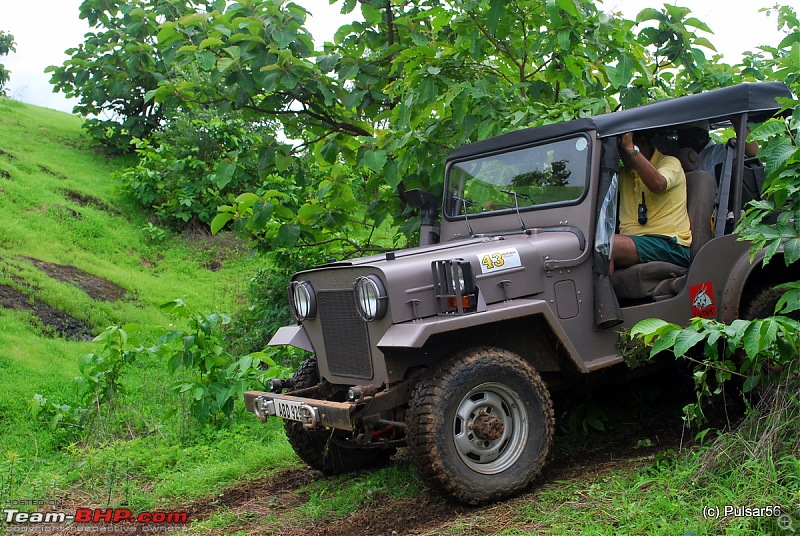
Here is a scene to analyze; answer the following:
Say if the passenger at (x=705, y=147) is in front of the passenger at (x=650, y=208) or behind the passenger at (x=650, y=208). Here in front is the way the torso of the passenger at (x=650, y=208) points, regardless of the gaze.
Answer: behind

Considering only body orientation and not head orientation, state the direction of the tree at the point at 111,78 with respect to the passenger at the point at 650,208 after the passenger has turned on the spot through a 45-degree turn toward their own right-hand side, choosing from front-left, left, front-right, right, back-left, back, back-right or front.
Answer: front-right

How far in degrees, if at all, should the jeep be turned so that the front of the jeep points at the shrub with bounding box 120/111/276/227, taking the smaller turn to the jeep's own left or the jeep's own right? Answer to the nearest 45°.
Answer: approximately 90° to the jeep's own right

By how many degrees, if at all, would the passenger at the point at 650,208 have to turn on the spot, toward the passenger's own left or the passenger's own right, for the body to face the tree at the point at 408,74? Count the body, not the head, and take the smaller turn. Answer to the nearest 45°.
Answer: approximately 90° to the passenger's own right

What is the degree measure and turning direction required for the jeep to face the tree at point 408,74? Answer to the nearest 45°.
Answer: approximately 135° to its right

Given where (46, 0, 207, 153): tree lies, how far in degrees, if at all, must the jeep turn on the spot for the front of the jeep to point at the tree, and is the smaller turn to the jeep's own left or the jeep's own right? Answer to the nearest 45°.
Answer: approximately 90° to the jeep's own right

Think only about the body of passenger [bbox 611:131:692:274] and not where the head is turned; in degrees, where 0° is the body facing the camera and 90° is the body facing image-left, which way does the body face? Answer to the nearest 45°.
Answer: approximately 45°

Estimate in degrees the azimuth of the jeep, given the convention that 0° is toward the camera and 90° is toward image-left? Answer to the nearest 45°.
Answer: approximately 45°

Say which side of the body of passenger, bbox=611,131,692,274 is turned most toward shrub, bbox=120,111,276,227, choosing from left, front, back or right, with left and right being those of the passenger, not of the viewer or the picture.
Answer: right

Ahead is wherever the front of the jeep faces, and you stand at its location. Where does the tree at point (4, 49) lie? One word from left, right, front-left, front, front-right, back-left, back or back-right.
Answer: right
